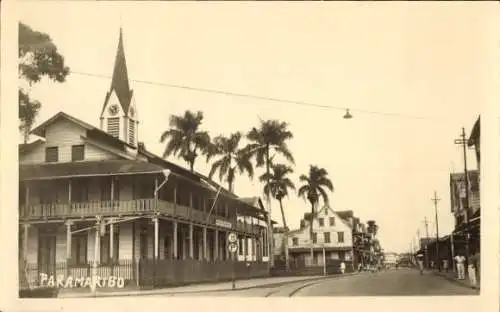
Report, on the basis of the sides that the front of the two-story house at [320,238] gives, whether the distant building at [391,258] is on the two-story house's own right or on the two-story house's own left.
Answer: on the two-story house's own left

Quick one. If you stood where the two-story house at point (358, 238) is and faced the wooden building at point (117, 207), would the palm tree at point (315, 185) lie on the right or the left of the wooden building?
right

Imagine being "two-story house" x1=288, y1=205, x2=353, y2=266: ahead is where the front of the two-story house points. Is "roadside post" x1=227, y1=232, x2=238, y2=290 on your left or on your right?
on your right

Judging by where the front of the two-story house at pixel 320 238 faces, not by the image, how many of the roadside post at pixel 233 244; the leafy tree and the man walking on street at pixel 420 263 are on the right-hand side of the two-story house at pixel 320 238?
2

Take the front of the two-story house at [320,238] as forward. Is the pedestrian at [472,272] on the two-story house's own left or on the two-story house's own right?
on the two-story house's own left

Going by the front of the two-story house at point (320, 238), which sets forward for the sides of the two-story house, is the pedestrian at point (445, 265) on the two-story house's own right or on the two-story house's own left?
on the two-story house's own left

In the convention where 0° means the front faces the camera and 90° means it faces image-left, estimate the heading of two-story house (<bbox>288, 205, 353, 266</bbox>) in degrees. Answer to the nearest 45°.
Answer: approximately 0°
